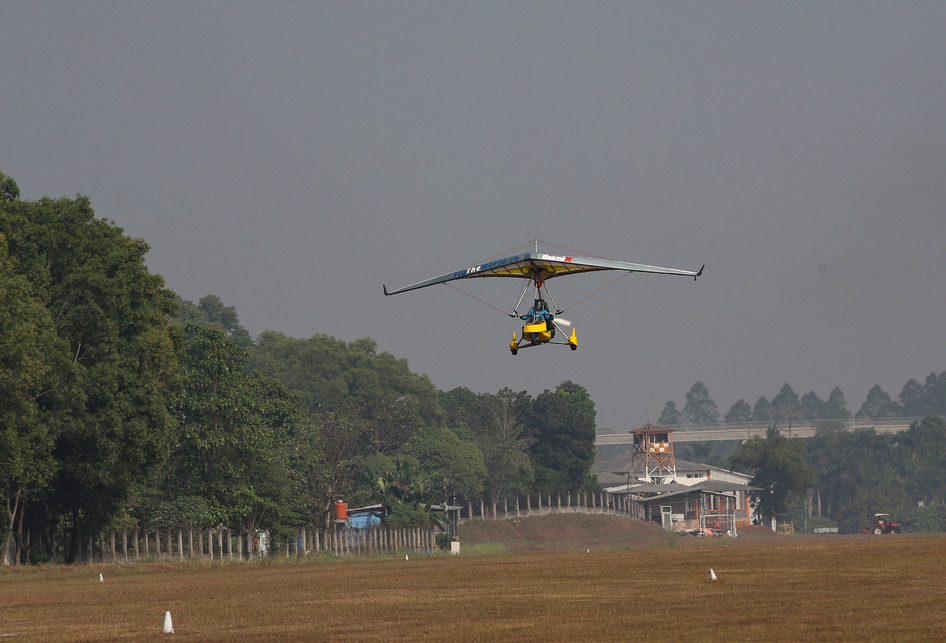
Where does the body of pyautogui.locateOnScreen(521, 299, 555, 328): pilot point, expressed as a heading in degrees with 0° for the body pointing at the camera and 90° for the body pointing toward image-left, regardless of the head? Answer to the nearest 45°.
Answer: approximately 0°
